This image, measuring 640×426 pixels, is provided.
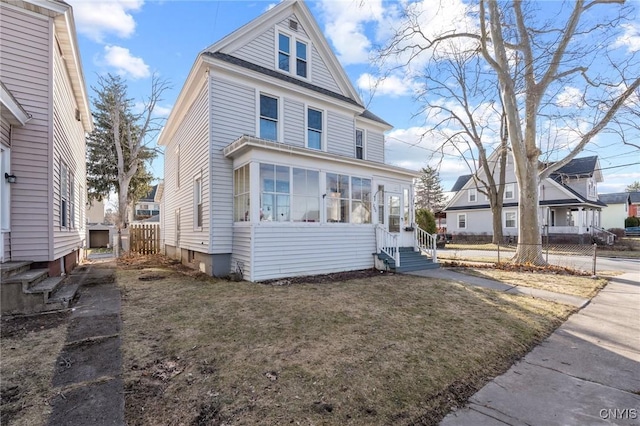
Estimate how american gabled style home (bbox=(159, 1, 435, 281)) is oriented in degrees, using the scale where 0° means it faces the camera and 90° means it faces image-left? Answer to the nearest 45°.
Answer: approximately 315°

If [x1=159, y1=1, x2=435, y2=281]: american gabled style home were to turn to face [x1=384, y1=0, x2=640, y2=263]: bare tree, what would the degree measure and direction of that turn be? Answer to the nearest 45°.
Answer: approximately 45° to its left

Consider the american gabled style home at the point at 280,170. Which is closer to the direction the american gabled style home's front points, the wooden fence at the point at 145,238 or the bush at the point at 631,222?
the bush

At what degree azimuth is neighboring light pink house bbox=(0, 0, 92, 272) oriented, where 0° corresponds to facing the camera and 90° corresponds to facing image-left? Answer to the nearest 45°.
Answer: approximately 0°

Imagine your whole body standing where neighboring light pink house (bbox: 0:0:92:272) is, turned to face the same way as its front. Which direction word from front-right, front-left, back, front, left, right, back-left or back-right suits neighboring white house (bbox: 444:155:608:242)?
left

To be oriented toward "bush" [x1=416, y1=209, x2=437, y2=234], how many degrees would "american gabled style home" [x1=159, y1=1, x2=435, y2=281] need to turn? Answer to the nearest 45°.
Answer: approximately 90° to its left

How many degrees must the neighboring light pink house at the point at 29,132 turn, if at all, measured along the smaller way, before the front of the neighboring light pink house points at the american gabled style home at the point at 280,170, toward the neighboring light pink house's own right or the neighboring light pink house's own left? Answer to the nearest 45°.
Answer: approximately 90° to the neighboring light pink house's own left

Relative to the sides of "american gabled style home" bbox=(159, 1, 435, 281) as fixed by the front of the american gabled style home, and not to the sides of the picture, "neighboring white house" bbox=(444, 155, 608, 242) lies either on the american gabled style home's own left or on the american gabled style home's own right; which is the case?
on the american gabled style home's own left

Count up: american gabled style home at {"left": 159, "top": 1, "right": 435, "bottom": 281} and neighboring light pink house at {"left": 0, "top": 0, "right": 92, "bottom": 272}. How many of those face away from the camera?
0

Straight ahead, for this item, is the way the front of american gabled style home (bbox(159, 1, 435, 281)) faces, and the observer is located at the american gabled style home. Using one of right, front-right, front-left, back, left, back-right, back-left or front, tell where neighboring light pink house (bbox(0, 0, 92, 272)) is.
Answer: right

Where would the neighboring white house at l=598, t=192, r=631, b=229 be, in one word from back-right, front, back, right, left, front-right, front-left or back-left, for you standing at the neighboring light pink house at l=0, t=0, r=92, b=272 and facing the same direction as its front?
left
